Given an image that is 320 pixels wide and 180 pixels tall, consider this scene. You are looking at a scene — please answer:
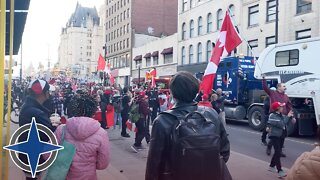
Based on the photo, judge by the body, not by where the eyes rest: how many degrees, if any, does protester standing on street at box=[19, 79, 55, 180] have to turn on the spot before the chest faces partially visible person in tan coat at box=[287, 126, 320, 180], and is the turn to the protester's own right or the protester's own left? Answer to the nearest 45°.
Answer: approximately 90° to the protester's own right

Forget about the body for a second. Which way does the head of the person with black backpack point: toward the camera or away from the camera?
away from the camera

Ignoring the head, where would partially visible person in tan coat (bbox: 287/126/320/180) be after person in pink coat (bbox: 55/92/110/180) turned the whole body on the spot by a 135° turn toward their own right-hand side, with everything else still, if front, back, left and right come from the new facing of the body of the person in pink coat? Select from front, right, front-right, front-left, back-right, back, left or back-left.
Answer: front

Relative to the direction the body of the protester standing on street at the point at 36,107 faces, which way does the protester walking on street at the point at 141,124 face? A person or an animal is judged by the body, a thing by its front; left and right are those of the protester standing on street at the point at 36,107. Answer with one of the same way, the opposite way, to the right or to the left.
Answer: the opposite way

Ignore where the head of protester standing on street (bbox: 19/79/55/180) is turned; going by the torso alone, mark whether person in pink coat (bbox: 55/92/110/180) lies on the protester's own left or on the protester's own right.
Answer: on the protester's own right

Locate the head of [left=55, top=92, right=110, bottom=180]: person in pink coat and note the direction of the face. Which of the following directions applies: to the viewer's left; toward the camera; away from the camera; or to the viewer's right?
away from the camera

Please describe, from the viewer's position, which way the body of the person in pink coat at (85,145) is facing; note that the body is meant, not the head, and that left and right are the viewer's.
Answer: facing away from the viewer
